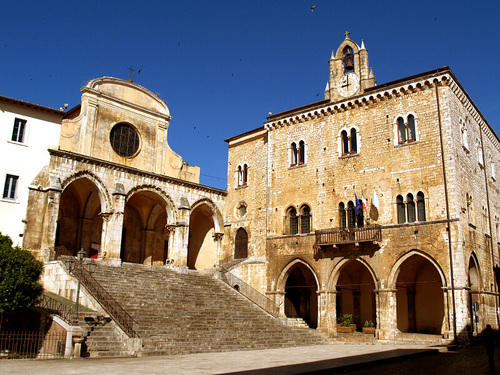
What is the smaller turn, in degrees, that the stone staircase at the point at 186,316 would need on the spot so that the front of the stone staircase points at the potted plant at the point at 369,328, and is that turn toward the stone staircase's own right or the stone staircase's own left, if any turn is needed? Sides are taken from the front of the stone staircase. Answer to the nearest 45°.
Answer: approximately 45° to the stone staircase's own left

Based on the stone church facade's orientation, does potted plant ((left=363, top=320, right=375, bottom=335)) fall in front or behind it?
in front

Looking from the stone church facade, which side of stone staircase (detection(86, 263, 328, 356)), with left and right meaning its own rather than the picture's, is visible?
back

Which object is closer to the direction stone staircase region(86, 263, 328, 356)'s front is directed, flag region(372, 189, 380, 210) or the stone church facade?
the flag

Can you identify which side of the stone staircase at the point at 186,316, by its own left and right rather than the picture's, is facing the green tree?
right

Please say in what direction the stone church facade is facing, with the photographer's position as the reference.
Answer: facing the viewer and to the right of the viewer

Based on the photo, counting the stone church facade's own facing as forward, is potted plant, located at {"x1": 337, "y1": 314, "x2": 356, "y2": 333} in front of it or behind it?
in front

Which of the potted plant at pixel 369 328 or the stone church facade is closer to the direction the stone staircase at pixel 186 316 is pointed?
the potted plant

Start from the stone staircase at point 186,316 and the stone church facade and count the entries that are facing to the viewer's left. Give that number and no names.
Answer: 0

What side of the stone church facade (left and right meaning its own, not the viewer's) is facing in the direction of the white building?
right

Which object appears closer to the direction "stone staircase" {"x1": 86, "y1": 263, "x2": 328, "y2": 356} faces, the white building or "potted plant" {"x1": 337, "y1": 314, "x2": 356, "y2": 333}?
the potted plant

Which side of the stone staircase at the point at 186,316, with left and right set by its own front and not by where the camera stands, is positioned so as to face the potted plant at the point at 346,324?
left
